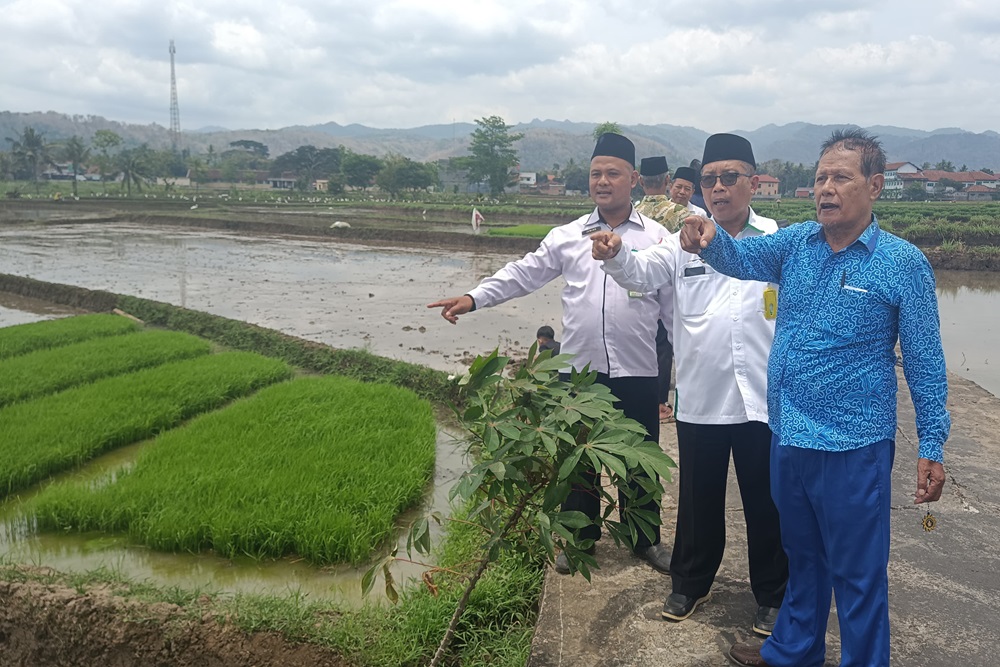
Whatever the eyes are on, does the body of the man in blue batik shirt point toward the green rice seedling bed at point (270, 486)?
no

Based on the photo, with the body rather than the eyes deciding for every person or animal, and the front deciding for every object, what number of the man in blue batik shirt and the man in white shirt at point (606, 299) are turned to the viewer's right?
0

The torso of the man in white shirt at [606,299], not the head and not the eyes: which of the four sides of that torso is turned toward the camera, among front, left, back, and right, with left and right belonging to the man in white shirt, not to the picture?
front

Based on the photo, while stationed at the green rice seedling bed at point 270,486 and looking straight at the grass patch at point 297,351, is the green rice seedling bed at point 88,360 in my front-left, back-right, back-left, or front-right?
front-left

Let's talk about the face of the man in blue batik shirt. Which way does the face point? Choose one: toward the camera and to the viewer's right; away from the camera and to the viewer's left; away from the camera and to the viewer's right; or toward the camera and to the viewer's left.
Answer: toward the camera and to the viewer's left

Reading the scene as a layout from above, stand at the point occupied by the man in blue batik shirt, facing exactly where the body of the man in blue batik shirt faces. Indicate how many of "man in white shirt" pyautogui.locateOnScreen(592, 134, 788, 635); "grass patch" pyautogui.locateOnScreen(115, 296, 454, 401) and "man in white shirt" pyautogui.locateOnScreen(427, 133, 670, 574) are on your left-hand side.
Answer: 0

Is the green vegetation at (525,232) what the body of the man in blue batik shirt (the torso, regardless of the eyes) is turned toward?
no

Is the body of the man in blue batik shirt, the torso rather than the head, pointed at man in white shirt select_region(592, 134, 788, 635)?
no

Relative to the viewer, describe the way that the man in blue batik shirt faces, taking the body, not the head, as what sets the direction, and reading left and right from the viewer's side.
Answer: facing the viewer and to the left of the viewer

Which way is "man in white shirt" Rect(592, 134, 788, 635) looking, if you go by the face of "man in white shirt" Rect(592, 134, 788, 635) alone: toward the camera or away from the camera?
toward the camera

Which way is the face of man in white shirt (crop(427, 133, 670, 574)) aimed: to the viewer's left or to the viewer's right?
to the viewer's left

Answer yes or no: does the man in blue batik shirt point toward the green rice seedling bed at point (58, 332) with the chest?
no
